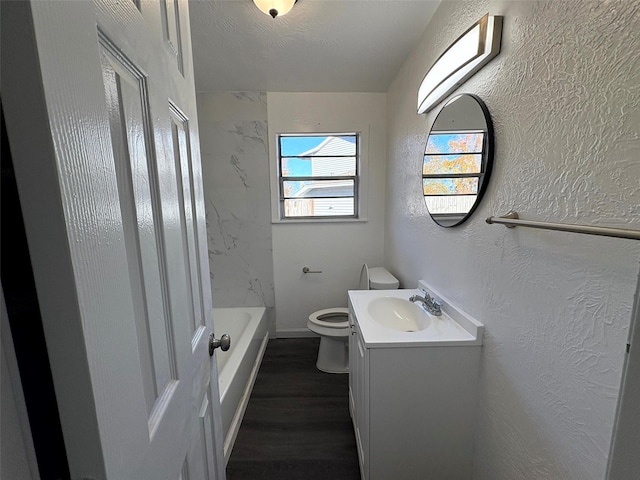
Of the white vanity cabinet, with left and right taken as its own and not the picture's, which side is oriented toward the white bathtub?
front

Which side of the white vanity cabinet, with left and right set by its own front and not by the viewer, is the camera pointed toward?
left

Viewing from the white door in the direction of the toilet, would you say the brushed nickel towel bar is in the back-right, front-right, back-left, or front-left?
front-right

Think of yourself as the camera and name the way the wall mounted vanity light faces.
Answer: facing the viewer and to the left of the viewer
